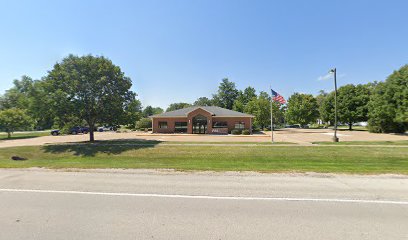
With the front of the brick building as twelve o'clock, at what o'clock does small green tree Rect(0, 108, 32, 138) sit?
The small green tree is roughly at 3 o'clock from the brick building.

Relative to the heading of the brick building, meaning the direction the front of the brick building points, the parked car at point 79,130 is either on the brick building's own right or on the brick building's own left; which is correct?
on the brick building's own right

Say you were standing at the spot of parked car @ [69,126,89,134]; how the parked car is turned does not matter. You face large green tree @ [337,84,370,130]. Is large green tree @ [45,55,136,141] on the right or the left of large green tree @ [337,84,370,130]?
right

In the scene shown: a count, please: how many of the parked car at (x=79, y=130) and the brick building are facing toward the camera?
1

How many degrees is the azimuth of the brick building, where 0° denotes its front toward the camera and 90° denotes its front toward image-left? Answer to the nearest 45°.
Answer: approximately 0°

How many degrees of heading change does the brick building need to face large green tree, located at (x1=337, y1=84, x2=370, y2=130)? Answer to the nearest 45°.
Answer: approximately 90° to its left
